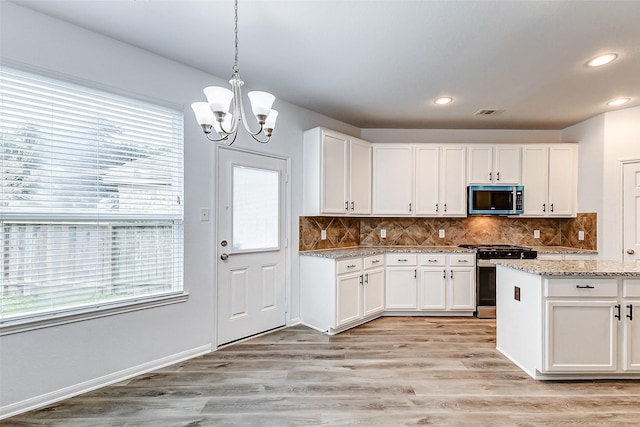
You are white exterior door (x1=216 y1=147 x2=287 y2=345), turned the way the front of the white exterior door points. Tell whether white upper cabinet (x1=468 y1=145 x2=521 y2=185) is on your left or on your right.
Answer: on your left

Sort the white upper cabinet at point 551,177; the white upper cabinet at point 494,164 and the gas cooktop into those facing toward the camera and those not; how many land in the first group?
3

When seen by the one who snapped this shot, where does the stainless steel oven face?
facing the viewer

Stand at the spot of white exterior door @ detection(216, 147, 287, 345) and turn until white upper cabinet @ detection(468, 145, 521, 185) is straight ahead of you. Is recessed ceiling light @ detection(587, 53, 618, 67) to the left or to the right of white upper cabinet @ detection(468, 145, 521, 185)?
right

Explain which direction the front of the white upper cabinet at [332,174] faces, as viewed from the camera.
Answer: facing the viewer and to the right of the viewer

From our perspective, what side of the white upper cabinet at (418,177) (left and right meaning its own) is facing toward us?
front

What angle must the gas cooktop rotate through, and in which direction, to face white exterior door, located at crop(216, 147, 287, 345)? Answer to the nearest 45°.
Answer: approximately 45° to its right

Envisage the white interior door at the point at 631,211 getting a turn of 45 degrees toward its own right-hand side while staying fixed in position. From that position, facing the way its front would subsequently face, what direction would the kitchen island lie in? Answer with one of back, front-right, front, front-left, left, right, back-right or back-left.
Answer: front-left

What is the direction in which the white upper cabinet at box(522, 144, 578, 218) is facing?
toward the camera

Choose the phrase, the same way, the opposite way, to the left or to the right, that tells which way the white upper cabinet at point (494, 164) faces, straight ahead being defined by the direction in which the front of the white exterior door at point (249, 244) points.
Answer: to the right
